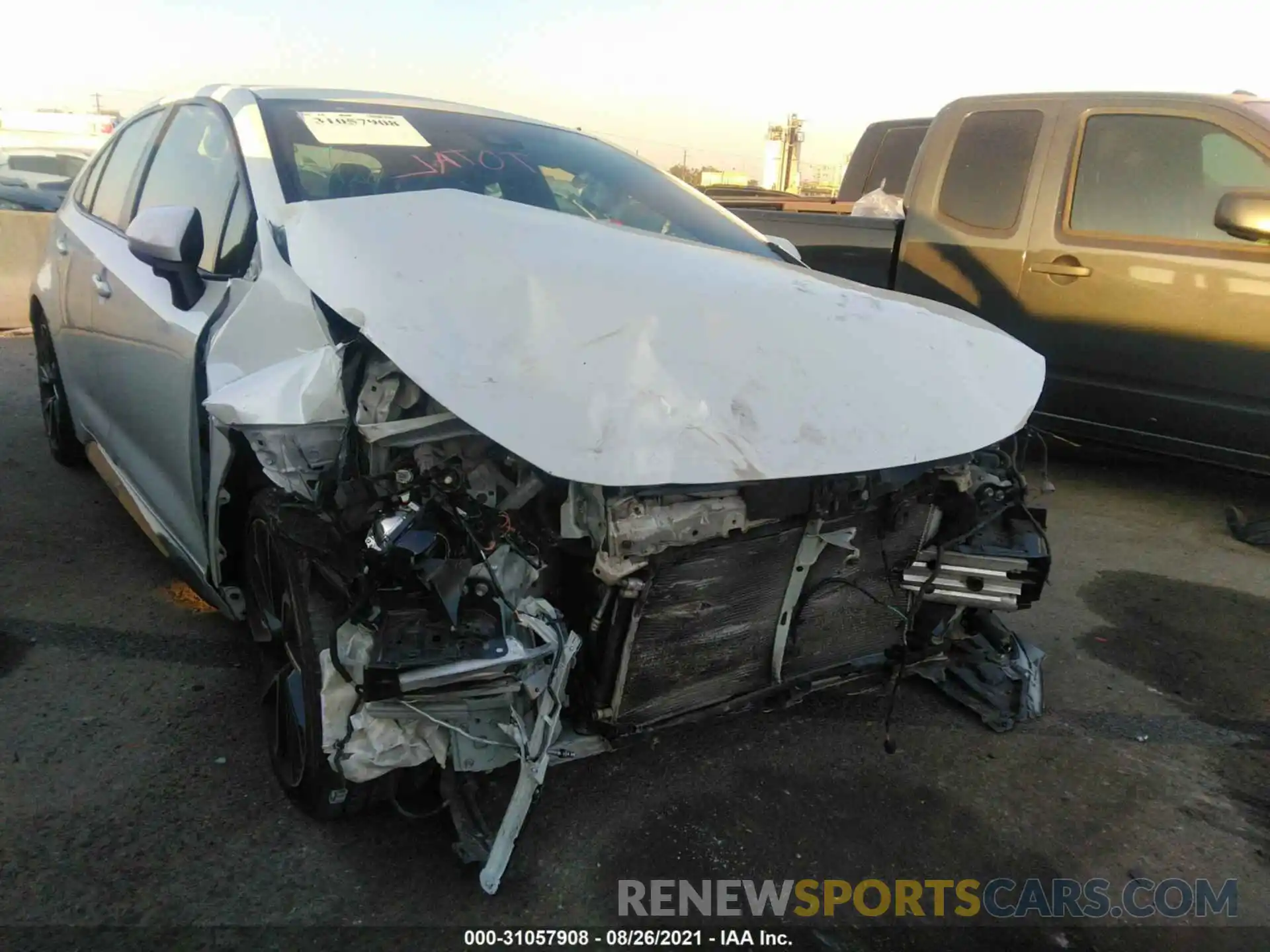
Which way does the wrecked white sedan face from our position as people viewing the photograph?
facing the viewer and to the right of the viewer

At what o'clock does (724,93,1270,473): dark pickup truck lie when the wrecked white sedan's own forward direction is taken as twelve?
The dark pickup truck is roughly at 9 o'clock from the wrecked white sedan.
